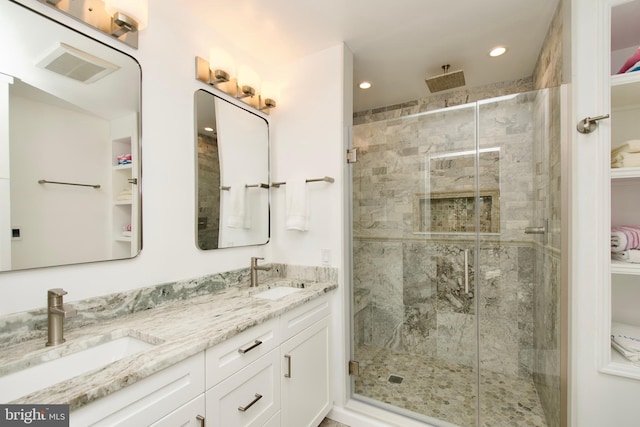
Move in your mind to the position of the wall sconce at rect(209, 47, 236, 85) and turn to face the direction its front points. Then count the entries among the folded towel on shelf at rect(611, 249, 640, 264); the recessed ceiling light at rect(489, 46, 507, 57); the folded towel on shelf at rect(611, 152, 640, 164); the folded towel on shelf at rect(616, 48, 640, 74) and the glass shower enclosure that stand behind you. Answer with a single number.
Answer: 0

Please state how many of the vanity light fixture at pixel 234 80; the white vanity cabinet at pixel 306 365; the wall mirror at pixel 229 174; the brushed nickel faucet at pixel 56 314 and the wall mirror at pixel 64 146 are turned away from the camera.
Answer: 0

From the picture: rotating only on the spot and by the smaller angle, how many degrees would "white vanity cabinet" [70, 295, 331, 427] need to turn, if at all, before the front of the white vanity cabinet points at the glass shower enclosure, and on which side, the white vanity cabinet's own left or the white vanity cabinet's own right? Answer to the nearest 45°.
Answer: approximately 45° to the white vanity cabinet's own left

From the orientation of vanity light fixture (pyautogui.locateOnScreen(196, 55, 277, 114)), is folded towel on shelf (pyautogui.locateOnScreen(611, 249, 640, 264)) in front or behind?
in front

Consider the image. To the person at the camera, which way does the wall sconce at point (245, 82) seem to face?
facing the viewer and to the right of the viewer

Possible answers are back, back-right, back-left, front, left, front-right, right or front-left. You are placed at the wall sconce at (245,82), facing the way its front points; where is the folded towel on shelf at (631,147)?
front

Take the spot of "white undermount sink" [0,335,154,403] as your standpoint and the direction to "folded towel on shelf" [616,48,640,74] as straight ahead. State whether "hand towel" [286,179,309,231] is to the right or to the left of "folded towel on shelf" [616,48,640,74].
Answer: left

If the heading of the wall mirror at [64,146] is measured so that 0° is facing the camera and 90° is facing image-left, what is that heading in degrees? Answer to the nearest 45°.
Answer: approximately 315°

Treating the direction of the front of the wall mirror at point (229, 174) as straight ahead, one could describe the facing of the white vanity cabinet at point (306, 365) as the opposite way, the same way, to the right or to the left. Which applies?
the same way

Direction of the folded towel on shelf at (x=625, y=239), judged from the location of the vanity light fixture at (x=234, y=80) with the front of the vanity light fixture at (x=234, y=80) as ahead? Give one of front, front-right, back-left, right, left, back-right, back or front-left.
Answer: front

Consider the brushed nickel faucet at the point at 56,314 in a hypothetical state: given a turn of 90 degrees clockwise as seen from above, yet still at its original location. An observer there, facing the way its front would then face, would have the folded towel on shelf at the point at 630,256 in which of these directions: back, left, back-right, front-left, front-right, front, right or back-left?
left

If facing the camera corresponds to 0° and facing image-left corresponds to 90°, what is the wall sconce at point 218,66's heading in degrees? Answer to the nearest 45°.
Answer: approximately 315°

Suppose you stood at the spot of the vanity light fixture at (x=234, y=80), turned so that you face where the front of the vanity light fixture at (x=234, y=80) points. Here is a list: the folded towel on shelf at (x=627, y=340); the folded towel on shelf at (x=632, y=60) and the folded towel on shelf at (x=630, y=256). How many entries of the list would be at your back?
0

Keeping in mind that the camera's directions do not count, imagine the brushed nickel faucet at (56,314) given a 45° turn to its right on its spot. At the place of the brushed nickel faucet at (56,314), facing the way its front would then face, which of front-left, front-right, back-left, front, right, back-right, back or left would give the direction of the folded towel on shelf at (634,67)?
front-left

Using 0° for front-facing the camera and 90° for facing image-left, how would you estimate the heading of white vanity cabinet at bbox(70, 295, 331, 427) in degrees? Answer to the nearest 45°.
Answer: approximately 315°
